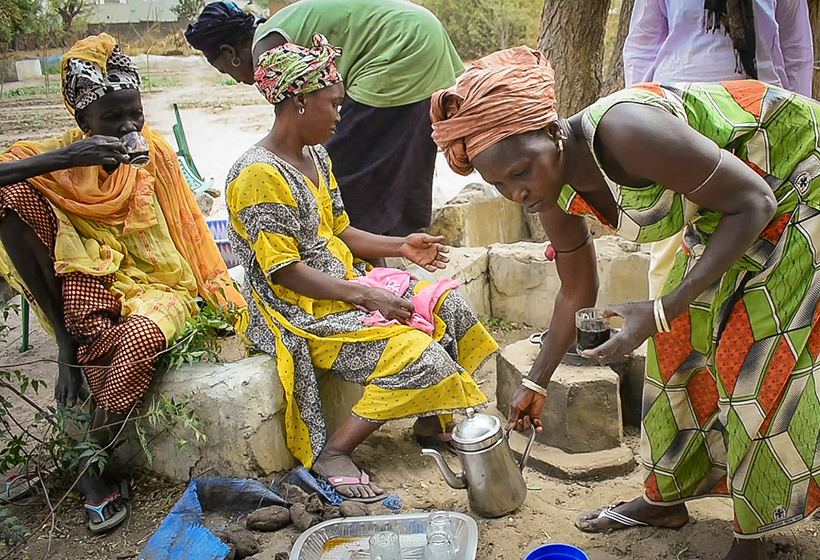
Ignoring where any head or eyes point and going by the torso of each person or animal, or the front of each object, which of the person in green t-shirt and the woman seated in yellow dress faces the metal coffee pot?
the woman seated in yellow dress

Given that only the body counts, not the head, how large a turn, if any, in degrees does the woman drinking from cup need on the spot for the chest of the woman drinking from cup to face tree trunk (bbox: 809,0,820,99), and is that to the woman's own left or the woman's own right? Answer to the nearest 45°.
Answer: approximately 45° to the woman's own left

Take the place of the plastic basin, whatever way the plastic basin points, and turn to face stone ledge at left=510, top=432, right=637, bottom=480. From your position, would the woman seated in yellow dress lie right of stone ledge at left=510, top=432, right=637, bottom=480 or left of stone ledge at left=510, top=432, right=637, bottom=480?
left

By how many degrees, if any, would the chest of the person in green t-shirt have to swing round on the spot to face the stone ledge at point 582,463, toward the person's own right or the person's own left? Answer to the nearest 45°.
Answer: approximately 90° to the person's own left

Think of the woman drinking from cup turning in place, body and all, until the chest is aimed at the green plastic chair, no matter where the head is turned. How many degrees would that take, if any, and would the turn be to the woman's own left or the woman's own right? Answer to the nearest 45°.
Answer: approximately 135° to the woman's own left

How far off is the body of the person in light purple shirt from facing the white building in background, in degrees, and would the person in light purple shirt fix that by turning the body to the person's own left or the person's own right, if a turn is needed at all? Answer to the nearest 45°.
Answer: approximately 135° to the person's own right

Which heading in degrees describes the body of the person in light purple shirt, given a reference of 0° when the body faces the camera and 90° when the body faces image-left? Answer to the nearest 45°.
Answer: approximately 0°

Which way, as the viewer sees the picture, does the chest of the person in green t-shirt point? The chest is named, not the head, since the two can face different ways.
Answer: to the viewer's left

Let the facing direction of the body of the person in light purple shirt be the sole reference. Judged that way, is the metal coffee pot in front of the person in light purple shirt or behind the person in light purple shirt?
in front

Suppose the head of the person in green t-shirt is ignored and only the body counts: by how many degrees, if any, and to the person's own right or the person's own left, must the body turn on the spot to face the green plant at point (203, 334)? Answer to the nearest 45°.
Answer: approximately 45° to the person's own left

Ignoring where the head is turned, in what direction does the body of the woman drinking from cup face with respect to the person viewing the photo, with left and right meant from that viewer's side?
facing the viewer and to the right of the viewer

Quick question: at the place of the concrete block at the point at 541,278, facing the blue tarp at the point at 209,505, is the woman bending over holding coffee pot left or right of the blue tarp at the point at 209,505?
left

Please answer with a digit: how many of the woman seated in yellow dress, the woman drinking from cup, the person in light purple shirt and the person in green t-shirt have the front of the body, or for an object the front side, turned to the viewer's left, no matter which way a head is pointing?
1

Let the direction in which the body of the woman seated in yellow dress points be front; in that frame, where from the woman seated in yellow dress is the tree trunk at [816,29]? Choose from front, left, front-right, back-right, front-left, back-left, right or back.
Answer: left
